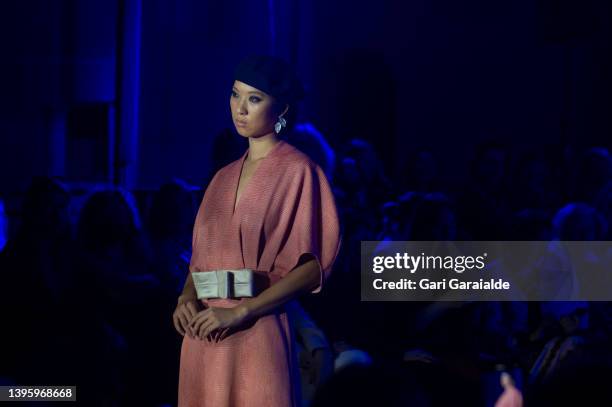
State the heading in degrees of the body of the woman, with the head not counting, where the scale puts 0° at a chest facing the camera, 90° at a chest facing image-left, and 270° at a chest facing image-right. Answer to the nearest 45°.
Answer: approximately 45°
